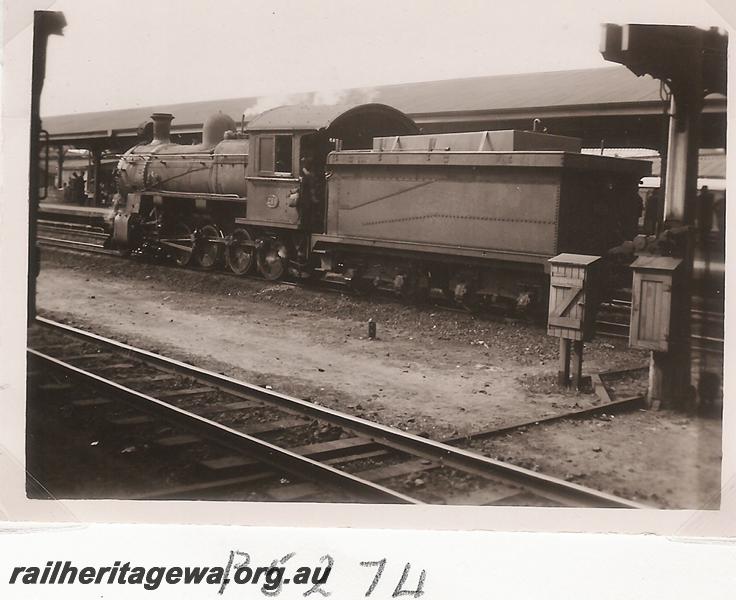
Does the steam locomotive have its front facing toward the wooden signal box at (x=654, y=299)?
no

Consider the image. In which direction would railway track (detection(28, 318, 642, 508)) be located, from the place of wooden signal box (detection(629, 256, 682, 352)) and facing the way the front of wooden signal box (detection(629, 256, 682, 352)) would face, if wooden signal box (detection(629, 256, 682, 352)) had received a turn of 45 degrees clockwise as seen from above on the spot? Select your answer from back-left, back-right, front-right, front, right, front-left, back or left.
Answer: front

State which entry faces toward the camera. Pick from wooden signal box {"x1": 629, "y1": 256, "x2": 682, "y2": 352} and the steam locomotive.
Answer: the wooden signal box

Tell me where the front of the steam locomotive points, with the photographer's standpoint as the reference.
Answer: facing away from the viewer and to the left of the viewer

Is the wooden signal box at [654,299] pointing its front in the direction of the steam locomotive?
no

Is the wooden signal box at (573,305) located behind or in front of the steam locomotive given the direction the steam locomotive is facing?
behind

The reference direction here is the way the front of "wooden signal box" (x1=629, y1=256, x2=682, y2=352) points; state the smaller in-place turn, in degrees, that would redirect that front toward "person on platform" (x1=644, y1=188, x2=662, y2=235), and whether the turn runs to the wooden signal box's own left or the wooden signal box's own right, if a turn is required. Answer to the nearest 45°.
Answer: approximately 180°

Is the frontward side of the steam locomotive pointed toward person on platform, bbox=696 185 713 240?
no

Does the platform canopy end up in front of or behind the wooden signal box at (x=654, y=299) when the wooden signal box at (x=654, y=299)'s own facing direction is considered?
behind

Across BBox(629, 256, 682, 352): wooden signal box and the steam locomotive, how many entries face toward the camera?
1

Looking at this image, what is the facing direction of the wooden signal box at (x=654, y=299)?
toward the camera
